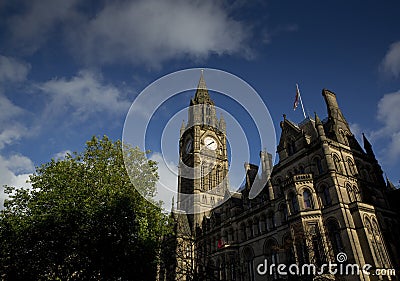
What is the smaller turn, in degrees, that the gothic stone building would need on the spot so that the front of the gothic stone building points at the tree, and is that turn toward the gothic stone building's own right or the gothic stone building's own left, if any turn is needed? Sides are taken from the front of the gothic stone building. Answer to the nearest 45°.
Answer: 0° — it already faces it

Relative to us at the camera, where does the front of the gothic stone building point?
facing the viewer and to the left of the viewer
